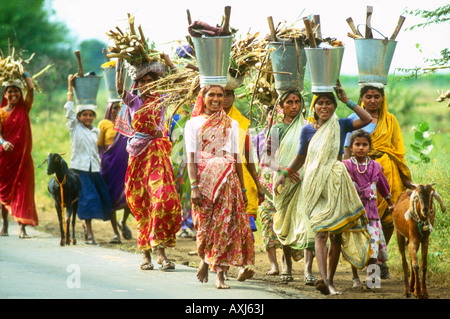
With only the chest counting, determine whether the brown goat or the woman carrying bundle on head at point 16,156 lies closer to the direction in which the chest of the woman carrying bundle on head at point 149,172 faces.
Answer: the brown goat

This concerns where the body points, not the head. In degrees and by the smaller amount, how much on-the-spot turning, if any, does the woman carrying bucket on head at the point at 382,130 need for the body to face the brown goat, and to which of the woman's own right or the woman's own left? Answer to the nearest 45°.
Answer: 0° — they already face it

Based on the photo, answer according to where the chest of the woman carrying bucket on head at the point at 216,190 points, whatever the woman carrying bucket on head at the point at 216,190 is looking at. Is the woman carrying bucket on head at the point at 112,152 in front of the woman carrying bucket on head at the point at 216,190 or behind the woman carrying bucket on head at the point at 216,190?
behind

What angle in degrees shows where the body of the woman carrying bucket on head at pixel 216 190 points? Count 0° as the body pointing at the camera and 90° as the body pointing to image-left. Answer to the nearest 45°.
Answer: approximately 0°

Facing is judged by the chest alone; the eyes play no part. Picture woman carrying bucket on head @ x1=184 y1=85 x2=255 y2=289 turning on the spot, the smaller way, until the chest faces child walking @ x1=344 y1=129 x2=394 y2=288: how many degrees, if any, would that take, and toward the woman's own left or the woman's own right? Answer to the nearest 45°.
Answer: approximately 90° to the woman's own left

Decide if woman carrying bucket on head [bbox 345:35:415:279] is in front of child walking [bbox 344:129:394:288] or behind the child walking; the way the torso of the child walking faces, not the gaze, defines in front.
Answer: behind
